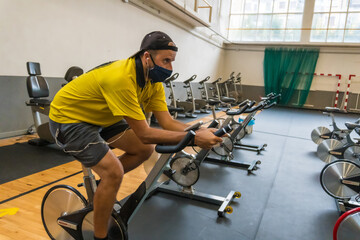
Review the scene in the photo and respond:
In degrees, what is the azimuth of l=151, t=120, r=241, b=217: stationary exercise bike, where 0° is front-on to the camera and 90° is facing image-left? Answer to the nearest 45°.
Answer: approximately 315°

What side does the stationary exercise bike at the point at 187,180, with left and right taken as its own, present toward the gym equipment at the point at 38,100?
back

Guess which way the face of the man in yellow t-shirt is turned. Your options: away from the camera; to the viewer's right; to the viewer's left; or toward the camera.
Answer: to the viewer's right

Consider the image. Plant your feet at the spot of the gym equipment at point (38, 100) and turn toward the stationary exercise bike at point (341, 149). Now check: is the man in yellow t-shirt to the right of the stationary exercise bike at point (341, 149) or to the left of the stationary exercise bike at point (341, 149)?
right

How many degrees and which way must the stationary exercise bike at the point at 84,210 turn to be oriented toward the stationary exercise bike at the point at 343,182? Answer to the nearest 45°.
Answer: approximately 45° to its left

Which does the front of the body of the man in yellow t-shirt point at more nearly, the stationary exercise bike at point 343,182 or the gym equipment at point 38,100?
the stationary exercise bike
